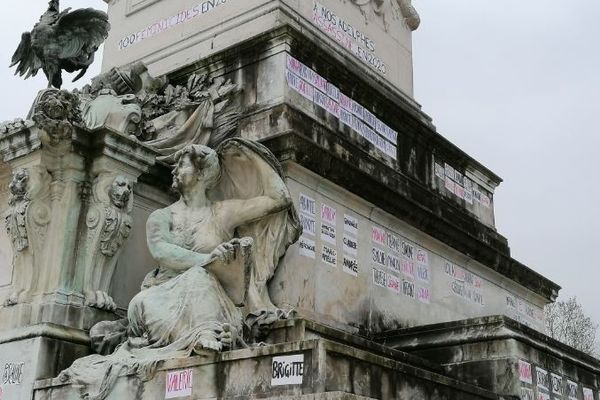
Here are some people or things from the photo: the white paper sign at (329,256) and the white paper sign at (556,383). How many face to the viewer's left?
0

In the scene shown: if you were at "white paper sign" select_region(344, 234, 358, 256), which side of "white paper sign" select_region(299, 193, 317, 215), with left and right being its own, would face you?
left

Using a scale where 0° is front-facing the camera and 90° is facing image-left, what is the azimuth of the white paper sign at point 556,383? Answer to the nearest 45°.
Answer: approximately 315°

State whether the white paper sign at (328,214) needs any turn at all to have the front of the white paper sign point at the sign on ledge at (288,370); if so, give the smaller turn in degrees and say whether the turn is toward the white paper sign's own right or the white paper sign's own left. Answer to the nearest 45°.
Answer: approximately 45° to the white paper sign's own right

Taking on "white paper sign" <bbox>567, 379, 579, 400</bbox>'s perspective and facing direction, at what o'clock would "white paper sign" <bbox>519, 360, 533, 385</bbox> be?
"white paper sign" <bbox>519, 360, 533, 385</bbox> is roughly at 2 o'clock from "white paper sign" <bbox>567, 379, 579, 400</bbox>.

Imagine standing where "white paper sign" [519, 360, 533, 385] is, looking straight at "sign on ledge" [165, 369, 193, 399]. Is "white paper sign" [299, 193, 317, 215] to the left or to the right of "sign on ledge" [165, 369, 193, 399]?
right

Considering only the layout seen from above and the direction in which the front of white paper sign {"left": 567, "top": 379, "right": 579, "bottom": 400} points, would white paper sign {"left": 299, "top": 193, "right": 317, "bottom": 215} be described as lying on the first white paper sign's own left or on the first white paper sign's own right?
on the first white paper sign's own right
